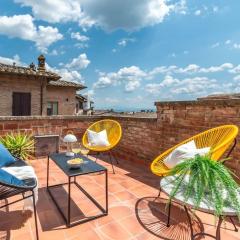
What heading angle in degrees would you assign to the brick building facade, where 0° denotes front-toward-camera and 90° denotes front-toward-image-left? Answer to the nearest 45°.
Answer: approximately 0°

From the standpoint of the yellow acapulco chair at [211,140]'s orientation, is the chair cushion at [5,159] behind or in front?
in front

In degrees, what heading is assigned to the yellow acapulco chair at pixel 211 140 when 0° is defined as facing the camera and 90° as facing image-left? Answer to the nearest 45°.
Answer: approximately 45°

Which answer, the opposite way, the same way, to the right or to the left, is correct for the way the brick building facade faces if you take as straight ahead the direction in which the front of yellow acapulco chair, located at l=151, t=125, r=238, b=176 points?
to the left

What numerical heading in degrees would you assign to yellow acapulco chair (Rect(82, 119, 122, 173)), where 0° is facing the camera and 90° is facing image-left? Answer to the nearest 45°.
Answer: approximately 45°

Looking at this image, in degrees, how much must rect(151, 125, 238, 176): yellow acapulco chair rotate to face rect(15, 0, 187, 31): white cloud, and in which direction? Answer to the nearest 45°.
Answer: approximately 90° to its right

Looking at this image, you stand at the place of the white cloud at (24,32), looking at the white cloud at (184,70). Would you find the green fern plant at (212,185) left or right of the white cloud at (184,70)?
right
